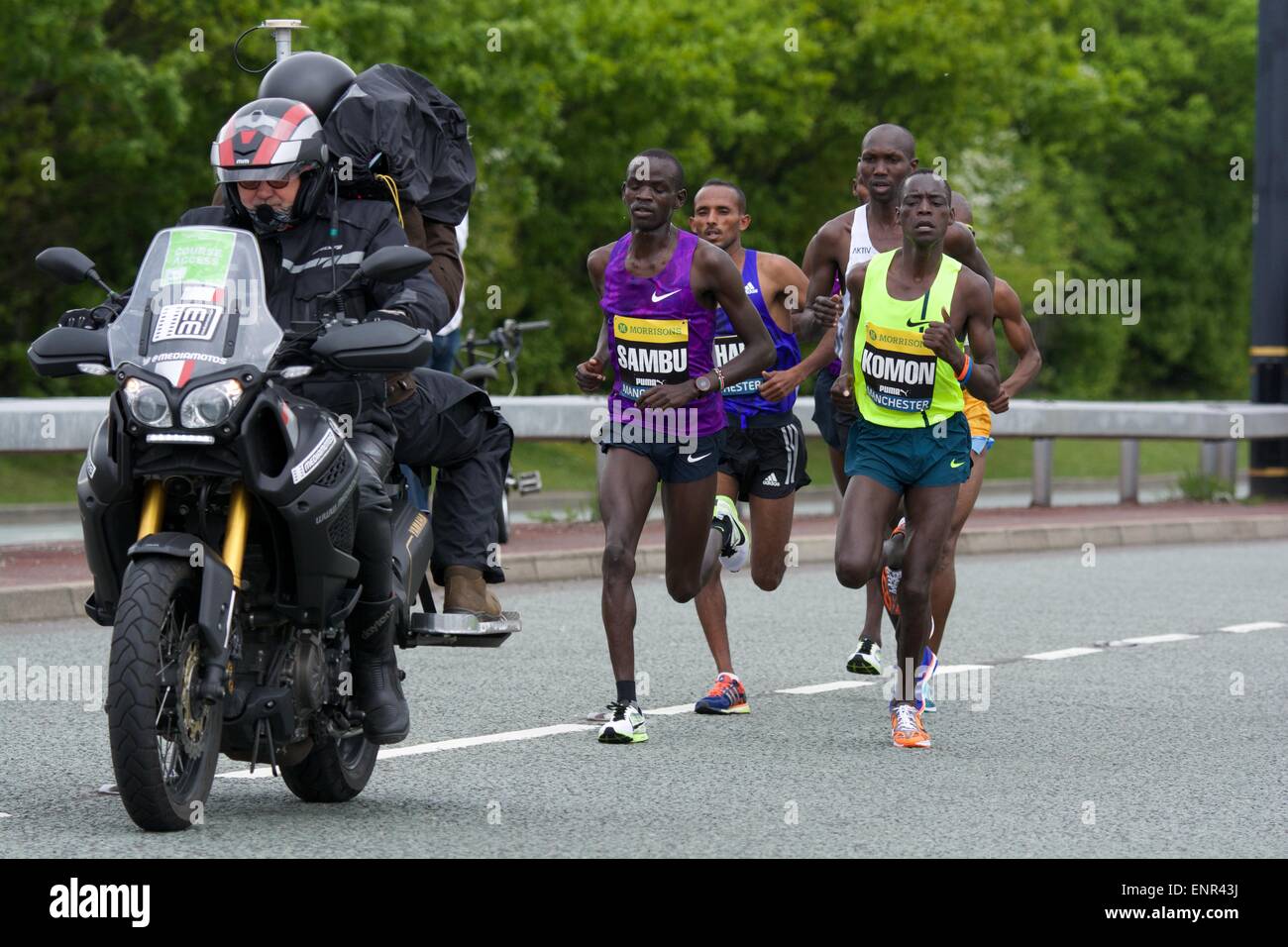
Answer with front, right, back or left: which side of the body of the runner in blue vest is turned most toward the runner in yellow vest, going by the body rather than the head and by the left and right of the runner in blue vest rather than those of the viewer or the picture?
left

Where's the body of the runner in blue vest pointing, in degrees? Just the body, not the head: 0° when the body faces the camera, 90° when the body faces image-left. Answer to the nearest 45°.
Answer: approximately 45°

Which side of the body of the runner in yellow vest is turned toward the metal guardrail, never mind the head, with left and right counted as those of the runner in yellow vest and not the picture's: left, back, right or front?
back

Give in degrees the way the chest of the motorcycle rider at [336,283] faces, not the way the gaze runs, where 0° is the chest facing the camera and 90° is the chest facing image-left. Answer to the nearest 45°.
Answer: approximately 45°

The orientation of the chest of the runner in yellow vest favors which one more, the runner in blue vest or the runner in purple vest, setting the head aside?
the runner in purple vest

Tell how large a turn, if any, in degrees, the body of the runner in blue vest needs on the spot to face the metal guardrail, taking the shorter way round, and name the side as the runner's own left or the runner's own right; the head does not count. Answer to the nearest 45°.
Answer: approximately 135° to the runner's own right
